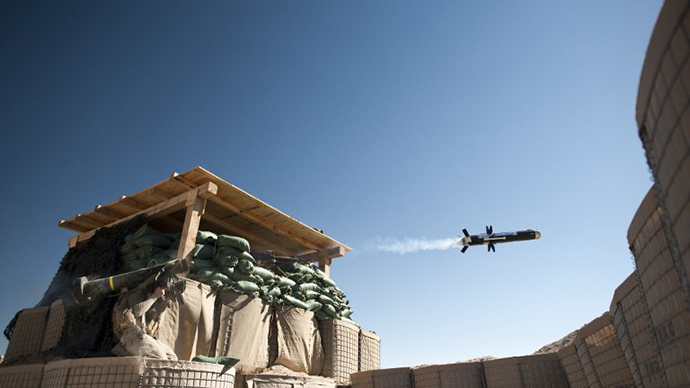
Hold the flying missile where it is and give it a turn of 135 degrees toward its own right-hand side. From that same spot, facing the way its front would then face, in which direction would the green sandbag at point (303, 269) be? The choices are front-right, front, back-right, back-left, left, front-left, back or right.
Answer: front

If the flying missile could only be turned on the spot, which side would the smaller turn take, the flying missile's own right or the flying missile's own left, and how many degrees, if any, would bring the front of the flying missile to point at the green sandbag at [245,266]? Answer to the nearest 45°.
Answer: approximately 135° to the flying missile's own right

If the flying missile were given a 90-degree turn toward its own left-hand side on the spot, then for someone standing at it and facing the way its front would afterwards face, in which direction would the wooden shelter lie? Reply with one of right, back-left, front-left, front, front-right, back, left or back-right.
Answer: back-left

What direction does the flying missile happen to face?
to the viewer's right

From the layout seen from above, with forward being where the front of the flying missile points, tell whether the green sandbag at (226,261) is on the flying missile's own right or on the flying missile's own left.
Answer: on the flying missile's own right

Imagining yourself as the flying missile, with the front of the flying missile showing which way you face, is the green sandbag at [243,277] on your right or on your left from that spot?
on your right

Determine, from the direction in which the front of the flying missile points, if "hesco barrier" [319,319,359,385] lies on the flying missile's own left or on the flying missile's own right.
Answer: on the flying missile's own right

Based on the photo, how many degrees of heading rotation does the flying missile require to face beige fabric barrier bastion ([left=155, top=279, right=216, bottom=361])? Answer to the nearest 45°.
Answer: approximately 135° to its right

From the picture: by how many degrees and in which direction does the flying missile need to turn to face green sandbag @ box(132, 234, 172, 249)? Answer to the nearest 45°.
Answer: approximately 135° to its right

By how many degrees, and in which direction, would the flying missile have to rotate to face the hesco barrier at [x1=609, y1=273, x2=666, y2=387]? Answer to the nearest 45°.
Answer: approximately 90° to its right

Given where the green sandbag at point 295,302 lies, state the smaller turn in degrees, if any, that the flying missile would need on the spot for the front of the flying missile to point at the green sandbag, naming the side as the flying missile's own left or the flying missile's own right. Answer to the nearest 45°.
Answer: approximately 135° to the flying missile's own right

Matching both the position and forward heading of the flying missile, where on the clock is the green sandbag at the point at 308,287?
The green sandbag is roughly at 6 o'clock from the flying missile.
